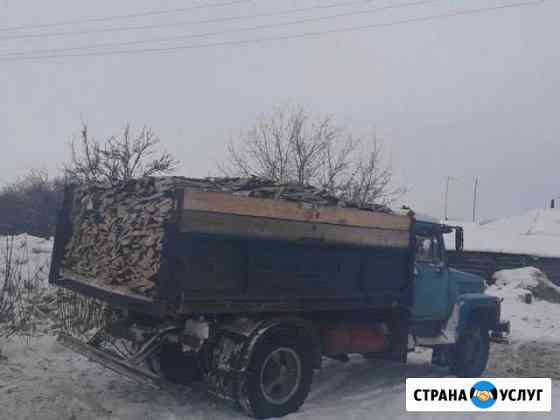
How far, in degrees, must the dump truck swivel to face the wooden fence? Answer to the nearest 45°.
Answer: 0° — it already faces it

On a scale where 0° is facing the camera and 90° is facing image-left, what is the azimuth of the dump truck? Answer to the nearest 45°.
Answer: approximately 225°
